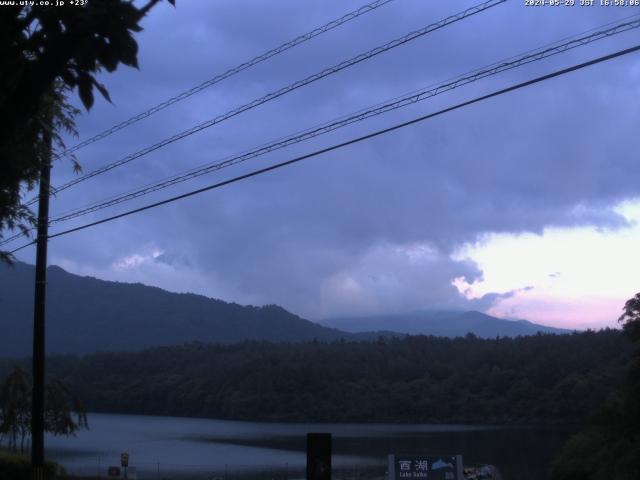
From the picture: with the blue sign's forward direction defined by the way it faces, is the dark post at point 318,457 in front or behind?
in front

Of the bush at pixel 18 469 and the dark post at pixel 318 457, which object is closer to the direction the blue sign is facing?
the dark post

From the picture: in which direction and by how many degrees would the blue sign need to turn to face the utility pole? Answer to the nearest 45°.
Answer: approximately 90° to its right

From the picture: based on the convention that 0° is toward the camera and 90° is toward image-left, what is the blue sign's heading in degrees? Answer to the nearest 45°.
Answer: approximately 0°

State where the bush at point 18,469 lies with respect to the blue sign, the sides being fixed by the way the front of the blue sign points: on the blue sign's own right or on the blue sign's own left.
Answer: on the blue sign's own right
